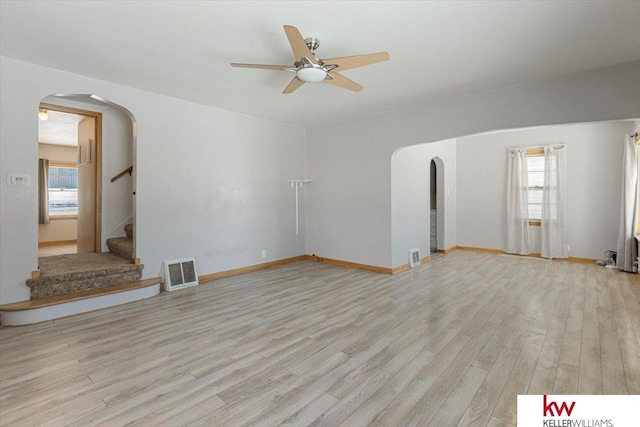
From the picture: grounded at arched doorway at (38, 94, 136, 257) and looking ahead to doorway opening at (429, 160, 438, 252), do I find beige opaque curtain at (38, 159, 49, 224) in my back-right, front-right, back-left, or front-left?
back-left

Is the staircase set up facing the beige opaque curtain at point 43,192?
no

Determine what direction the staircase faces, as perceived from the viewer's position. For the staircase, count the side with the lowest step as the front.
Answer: facing the viewer and to the right of the viewer

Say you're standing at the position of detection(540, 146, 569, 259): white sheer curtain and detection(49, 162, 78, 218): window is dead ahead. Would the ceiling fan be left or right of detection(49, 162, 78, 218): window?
left

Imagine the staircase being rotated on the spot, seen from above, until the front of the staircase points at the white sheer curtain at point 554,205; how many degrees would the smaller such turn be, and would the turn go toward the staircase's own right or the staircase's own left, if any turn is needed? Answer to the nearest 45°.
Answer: approximately 45° to the staircase's own left

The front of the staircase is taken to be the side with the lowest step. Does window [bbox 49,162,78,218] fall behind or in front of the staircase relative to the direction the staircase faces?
behind

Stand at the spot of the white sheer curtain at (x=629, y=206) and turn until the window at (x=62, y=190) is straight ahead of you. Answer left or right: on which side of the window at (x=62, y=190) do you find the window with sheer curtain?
right

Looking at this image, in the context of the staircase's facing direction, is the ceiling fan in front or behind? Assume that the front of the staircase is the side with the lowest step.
in front

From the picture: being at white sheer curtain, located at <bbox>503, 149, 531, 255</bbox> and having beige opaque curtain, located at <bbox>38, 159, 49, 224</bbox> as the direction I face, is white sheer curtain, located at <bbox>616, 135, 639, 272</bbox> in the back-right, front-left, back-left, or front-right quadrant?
back-left

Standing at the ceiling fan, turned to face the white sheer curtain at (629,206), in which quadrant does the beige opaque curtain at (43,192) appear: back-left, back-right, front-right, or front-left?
back-left
